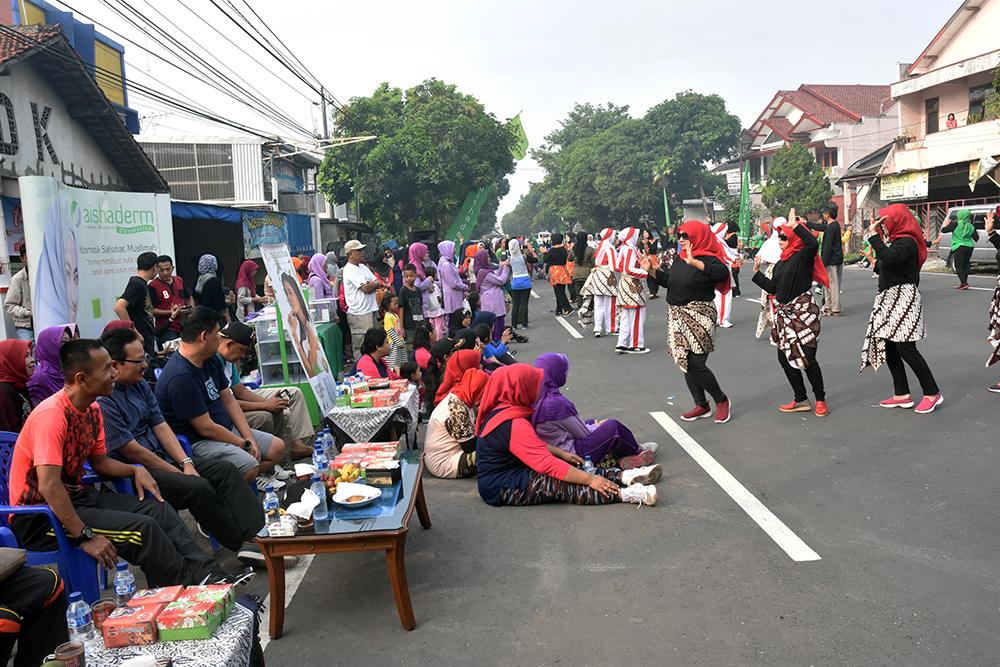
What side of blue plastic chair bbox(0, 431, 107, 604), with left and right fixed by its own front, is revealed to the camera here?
right

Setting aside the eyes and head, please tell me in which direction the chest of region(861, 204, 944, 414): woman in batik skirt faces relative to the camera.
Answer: to the viewer's left

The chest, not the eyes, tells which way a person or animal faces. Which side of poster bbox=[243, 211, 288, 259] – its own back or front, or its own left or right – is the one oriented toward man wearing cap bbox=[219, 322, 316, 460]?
front

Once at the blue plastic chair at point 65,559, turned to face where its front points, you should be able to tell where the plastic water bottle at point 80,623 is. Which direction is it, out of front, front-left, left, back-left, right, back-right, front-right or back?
right

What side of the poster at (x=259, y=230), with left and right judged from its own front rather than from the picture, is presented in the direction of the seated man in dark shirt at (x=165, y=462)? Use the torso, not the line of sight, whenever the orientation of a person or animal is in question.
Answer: front

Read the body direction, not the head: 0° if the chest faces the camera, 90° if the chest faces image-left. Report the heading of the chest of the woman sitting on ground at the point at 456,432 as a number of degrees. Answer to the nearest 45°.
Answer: approximately 270°

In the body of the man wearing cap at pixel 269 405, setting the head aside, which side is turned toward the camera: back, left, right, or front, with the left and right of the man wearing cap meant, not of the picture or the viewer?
right

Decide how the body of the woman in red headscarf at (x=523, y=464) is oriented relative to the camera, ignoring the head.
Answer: to the viewer's right

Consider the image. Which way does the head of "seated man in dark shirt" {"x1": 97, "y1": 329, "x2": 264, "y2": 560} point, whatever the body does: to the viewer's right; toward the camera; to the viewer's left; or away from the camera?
to the viewer's right

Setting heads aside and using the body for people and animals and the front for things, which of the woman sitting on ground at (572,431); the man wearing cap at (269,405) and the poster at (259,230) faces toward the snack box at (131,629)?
the poster
